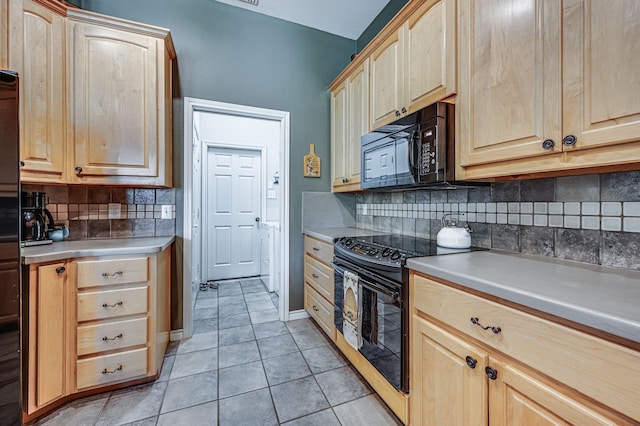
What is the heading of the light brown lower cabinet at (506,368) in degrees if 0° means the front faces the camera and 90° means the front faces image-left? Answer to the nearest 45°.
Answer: approximately 45°

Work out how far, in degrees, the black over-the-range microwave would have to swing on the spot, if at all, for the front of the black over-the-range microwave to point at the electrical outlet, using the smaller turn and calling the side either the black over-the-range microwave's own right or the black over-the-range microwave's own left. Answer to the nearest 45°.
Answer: approximately 45° to the black over-the-range microwave's own right

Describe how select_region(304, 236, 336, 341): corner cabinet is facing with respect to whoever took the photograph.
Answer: facing the viewer and to the left of the viewer

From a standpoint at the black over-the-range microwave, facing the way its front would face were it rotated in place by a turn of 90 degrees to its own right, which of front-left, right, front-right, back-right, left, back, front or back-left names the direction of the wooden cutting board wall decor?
front

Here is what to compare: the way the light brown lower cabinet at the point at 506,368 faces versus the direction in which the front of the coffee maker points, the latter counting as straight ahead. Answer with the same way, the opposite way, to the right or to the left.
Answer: the opposite way

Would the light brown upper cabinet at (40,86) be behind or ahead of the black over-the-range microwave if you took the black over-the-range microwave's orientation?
ahead

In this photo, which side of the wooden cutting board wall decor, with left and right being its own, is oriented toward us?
front

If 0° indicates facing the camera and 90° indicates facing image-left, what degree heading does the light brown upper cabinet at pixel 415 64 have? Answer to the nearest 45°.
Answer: approximately 45°

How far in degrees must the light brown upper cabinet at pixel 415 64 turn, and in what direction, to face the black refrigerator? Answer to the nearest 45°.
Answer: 0° — it already faces it

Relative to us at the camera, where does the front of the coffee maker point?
facing the viewer and to the right of the viewer

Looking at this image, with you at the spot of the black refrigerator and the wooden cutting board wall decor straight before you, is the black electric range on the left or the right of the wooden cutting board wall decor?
right

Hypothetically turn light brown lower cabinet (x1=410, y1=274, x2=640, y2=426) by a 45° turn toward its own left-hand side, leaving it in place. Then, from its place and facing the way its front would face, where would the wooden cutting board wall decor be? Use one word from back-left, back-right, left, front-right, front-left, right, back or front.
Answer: back-right

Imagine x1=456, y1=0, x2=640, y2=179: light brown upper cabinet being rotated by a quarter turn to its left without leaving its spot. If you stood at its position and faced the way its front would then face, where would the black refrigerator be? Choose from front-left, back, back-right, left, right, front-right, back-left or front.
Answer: right
